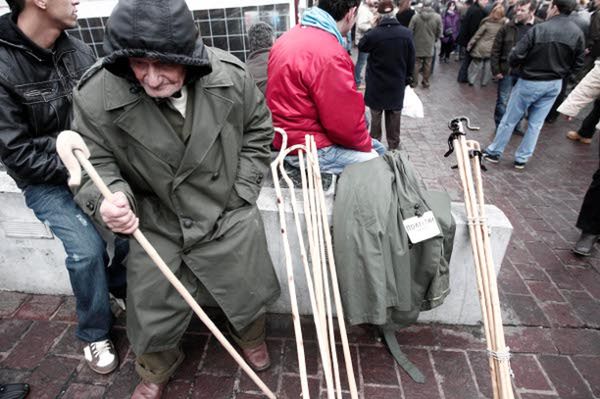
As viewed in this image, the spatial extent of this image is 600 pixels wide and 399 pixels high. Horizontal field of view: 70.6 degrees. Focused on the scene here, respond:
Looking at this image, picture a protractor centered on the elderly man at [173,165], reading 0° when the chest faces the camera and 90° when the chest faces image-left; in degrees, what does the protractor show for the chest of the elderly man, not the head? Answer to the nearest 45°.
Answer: approximately 0°

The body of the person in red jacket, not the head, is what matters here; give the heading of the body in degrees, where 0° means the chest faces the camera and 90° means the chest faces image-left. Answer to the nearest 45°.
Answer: approximately 225°

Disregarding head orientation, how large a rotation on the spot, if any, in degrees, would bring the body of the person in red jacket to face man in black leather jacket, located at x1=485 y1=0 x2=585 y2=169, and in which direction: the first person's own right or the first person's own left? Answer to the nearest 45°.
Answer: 0° — they already face them

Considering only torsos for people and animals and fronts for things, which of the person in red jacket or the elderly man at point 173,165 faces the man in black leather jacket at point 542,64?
the person in red jacket

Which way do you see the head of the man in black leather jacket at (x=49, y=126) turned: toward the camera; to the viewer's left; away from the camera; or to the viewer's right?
to the viewer's right

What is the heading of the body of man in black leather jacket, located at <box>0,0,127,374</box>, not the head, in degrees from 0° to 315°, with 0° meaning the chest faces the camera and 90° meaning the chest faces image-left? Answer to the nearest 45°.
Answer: approximately 315°

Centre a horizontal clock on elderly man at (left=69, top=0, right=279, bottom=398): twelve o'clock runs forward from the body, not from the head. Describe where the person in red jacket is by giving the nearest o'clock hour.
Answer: The person in red jacket is roughly at 8 o'clock from the elderly man.

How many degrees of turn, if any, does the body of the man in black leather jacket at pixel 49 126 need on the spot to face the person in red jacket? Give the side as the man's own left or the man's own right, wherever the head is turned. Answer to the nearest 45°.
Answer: approximately 45° to the man's own left

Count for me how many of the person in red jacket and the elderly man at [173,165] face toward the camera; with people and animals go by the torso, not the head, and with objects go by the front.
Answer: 1

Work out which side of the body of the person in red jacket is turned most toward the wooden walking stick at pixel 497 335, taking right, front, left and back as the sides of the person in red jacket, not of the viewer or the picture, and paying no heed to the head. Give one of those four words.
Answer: right
